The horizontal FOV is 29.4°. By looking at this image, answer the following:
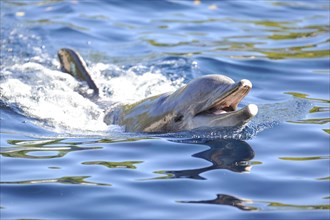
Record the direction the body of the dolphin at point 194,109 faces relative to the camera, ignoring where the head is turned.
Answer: to the viewer's right

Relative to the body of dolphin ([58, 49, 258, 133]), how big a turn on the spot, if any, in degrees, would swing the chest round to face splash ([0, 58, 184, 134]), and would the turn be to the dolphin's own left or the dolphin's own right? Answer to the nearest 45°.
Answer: approximately 135° to the dolphin's own left
